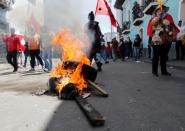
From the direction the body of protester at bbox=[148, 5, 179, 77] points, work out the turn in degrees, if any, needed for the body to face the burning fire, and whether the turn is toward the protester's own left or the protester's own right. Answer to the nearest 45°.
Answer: approximately 45° to the protester's own right

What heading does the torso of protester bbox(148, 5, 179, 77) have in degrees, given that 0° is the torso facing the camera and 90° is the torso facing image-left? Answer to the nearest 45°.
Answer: approximately 0°

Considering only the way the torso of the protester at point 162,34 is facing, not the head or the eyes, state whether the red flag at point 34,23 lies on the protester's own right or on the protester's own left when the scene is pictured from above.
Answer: on the protester's own right

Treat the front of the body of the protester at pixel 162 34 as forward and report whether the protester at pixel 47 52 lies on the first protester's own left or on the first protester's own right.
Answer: on the first protester's own right
